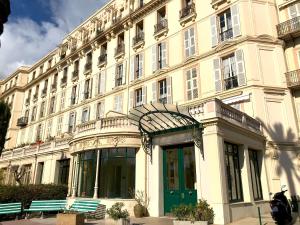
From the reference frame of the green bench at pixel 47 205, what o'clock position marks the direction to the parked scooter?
The parked scooter is roughly at 9 o'clock from the green bench.

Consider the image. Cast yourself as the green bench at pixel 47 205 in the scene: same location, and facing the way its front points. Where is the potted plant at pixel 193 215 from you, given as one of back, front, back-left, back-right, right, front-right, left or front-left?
left

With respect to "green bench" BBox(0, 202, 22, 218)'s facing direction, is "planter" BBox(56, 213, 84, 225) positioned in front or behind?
in front

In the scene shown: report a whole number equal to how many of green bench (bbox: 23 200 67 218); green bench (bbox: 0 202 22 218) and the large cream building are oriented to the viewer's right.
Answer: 0

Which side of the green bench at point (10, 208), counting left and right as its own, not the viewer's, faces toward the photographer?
front

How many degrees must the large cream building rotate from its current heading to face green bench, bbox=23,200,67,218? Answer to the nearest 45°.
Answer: approximately 45° to its right

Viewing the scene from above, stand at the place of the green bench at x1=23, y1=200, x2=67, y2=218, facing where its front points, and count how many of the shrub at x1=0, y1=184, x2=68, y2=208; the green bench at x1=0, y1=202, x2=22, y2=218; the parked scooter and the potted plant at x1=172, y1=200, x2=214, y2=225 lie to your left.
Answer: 2

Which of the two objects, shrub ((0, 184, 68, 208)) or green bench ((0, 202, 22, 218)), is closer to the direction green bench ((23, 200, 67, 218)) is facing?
the green bench

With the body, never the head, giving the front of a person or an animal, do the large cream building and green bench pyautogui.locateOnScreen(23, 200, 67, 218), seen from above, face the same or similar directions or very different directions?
same or similar directions

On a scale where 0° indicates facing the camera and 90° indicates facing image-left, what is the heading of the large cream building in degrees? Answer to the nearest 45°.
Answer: approximately 45°

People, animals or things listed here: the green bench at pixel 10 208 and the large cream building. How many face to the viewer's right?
0
